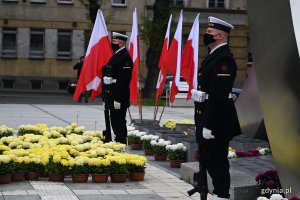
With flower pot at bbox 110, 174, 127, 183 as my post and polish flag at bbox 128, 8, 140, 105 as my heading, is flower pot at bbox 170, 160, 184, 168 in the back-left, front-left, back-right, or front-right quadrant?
front-right

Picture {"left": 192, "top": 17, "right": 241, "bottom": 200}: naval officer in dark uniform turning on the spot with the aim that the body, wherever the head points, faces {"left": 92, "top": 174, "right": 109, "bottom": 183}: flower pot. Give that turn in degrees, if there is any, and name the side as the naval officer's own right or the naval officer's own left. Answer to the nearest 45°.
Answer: approximately 45° to the naval officer's own right

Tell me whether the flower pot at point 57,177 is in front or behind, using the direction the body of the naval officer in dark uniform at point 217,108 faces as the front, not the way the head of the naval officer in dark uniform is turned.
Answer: in front

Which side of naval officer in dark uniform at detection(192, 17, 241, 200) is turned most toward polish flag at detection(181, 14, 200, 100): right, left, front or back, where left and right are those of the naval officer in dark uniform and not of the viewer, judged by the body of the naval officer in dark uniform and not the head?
right

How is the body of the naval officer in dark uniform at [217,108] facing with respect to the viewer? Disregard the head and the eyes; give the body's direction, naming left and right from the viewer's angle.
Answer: facing to the left of the viewer

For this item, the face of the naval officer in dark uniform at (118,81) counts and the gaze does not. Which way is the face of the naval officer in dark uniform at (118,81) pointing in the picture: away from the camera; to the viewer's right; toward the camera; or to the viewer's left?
to the viewer's left

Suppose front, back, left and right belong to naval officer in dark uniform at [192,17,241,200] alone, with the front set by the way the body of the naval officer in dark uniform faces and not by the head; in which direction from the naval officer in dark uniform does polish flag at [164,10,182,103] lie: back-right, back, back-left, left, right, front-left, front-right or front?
right

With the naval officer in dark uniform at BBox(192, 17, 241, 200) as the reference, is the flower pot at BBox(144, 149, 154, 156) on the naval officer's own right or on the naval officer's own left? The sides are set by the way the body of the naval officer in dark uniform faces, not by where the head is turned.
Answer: on the naval officer's own right
